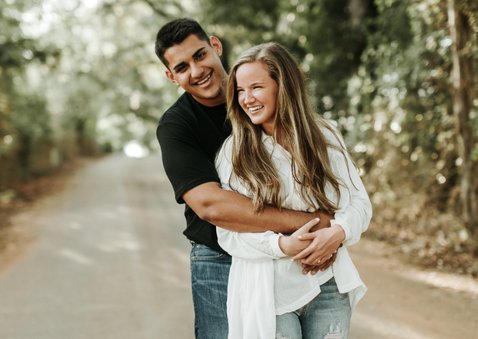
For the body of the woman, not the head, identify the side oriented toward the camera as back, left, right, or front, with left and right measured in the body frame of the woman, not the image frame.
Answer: front

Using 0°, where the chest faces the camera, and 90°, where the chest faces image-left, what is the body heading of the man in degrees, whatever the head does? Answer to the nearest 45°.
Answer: approximately 315°

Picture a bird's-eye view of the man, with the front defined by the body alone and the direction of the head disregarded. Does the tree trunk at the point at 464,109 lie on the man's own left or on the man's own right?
on the man's own left

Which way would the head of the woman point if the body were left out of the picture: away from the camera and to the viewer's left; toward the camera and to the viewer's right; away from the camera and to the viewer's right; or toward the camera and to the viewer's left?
toward the camera and to the viewer's left

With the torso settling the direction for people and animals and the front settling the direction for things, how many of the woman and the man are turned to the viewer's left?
0

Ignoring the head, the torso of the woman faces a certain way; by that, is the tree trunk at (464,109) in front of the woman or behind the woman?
behind
